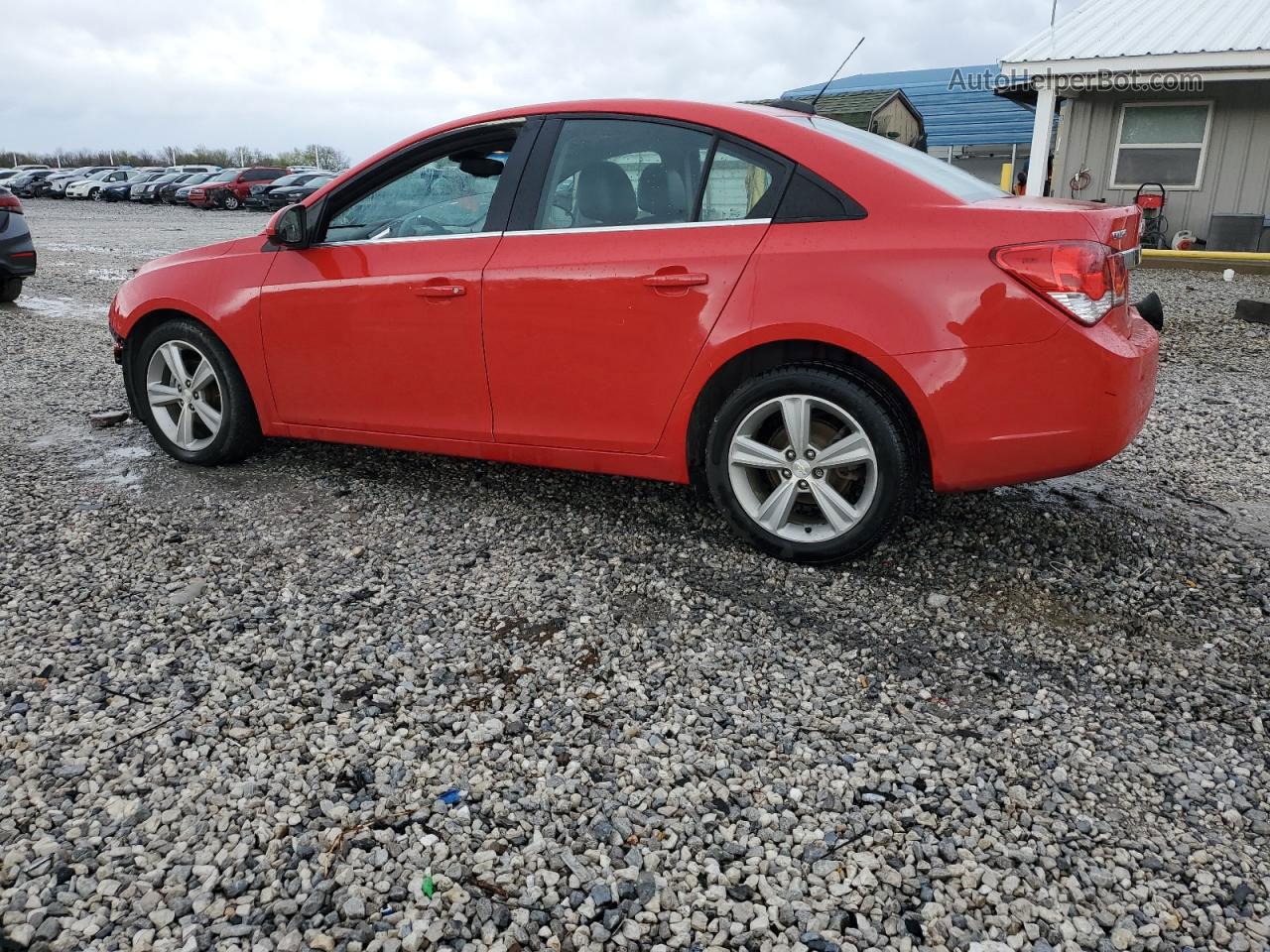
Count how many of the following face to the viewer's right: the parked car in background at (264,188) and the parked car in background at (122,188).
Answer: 0

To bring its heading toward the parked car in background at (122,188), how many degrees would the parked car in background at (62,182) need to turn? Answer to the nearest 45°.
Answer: approximately 90° to its left

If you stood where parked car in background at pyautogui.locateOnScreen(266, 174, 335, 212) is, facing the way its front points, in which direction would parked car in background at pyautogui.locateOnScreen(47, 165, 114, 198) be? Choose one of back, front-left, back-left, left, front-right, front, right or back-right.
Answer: right

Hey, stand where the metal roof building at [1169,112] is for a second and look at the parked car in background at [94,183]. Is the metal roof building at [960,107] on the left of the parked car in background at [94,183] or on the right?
right

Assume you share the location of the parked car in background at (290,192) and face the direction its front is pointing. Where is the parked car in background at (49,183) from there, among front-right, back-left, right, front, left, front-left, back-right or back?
right

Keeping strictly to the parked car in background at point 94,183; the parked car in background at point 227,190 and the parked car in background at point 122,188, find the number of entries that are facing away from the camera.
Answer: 0

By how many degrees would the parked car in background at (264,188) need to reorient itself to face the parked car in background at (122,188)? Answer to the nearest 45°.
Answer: approximately 90° to its right

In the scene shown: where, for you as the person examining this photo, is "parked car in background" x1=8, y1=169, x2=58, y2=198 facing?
facing the viewer and to the left of the viewer

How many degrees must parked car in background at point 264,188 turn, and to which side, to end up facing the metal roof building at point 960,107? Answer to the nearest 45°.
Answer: approximately 90° to its left

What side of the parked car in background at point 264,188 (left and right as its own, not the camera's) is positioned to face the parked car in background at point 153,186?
right

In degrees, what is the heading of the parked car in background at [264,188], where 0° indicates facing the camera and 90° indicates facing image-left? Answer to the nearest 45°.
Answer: approximately 45°

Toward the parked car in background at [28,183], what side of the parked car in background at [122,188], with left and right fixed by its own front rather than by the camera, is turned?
right

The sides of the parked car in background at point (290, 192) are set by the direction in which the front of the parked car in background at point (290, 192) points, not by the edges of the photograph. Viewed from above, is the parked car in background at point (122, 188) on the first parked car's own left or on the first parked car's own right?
on the first parked car's own right

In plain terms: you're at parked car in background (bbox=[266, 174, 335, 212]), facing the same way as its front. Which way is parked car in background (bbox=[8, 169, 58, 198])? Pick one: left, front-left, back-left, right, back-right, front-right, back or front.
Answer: right

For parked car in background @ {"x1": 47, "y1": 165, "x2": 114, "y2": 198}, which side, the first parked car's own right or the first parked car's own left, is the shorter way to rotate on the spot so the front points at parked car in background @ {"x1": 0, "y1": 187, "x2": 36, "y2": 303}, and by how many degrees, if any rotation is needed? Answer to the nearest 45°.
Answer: approximately 45° to the first parked car's own left
